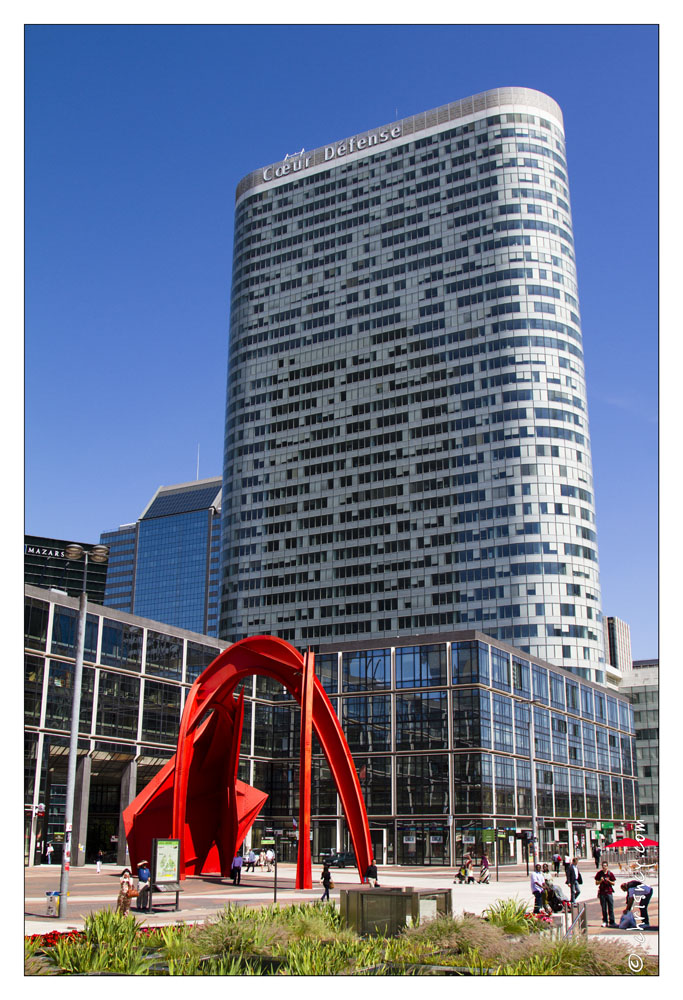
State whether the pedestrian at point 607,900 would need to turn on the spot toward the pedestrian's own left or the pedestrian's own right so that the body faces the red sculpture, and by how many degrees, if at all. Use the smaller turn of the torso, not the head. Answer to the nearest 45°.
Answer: approximately 135° to the pedestrian's own right

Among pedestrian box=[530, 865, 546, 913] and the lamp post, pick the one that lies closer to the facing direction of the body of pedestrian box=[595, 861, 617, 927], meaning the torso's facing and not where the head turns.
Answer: the lamp post

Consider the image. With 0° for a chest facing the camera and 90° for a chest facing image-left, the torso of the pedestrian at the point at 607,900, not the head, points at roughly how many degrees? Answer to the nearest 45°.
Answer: approximately 0°

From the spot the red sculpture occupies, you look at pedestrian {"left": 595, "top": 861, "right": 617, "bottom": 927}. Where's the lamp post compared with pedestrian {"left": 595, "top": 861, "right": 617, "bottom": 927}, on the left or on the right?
right

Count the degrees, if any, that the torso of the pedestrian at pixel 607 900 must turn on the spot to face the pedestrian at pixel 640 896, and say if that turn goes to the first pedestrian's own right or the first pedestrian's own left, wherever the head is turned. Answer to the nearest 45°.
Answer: approximately 45° to the first pedestrian's own left

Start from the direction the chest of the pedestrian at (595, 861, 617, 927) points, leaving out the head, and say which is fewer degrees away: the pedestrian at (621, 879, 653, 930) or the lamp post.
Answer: the pedestrian

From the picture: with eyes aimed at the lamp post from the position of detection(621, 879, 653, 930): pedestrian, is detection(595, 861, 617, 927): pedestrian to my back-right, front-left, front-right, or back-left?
front-right

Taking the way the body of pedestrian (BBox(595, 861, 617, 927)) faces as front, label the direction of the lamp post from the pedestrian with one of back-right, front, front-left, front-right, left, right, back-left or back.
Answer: right

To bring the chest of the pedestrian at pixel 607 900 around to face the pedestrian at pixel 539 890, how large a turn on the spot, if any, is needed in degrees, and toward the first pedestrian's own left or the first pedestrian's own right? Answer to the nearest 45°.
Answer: approximately 135° to the first pedestrian's own right
